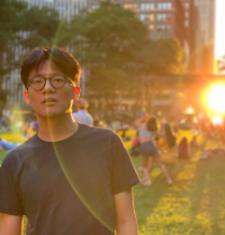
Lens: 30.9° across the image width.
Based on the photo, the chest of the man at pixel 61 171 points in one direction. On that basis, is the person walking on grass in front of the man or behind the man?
behind

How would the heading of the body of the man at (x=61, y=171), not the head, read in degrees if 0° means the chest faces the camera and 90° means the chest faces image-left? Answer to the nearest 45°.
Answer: approximately 0°

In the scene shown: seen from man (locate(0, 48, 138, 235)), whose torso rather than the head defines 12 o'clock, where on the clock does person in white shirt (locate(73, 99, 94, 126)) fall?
The person in white shirt is roughly at 6 o'clock from the man.
